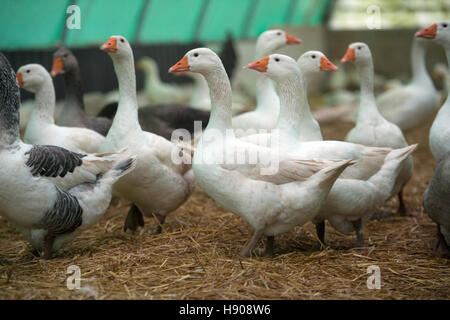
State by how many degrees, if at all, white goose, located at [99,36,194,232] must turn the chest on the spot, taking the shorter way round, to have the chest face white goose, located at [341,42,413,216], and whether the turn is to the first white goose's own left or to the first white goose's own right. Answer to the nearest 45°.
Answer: approximately 135° to the first white goose's own left

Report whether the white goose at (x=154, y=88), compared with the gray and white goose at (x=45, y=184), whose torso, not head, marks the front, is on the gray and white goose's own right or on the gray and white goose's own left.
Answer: on the gray and white goose's own right

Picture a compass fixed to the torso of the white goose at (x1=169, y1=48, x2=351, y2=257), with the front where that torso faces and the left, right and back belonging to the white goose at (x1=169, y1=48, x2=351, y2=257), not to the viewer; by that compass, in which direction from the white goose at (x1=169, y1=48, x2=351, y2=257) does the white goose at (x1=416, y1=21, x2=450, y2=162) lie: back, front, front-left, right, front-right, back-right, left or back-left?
back-right

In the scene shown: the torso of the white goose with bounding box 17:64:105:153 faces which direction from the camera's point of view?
to the viewer's left

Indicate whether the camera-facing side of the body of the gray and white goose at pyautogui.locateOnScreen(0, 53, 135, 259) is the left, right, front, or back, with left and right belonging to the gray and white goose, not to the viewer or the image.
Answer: left

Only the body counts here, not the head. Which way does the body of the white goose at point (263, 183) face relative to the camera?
to the viewer's left

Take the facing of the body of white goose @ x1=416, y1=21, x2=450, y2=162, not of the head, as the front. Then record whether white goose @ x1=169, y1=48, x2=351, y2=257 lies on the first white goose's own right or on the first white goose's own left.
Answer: on the first white goose's own left

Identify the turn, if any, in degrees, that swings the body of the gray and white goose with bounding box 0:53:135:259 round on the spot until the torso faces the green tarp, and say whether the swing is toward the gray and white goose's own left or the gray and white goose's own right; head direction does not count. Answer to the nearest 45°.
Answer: approximately 90° to the gray and white goose's own right

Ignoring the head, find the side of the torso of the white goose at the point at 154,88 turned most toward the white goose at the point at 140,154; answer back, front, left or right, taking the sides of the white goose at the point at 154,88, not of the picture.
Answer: left

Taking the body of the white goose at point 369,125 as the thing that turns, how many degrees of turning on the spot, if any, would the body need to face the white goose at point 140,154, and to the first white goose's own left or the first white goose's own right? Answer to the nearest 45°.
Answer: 0° — it already faces it
